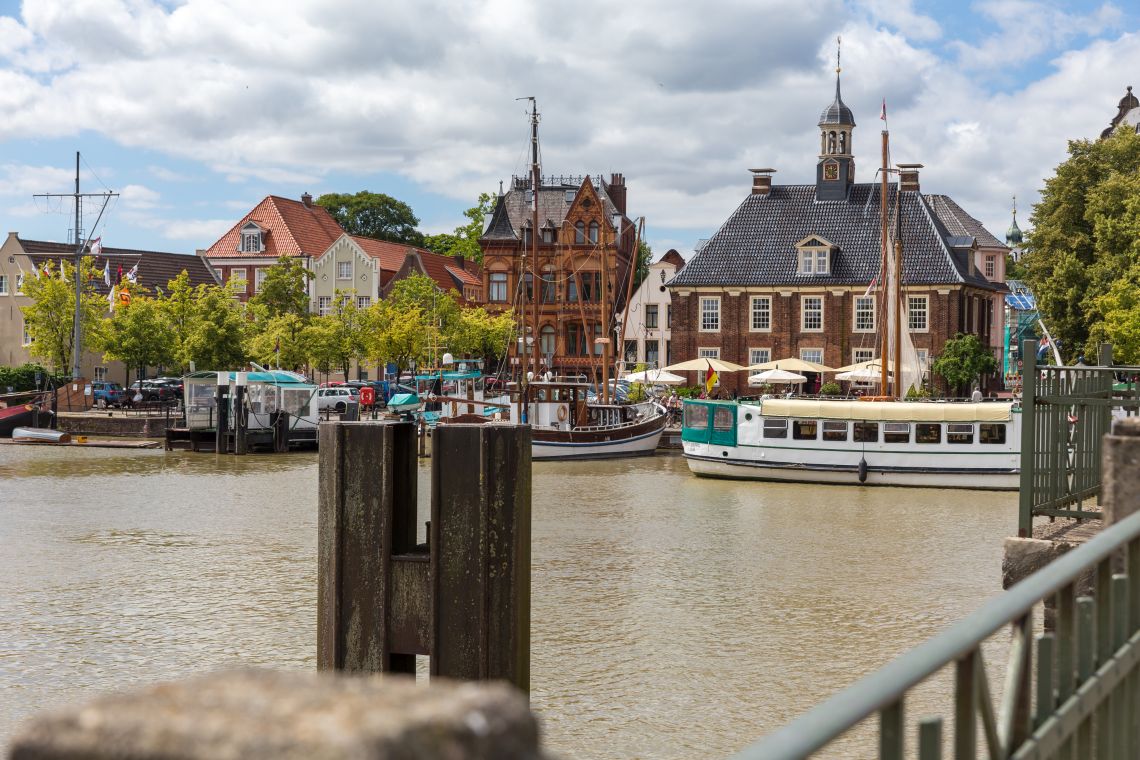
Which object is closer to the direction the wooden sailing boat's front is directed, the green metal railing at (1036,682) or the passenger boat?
the passenger boat

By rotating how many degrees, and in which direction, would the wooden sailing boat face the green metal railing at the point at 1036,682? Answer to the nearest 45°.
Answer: approximately 90° to its right

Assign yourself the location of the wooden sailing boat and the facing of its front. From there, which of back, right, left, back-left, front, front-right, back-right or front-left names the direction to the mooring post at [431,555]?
right

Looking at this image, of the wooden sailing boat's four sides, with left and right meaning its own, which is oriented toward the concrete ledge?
right

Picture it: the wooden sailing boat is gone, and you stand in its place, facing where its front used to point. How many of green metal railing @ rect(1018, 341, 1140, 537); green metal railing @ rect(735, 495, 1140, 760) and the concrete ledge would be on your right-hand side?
3

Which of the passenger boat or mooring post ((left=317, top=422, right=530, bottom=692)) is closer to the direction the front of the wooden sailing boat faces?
the passenger boat

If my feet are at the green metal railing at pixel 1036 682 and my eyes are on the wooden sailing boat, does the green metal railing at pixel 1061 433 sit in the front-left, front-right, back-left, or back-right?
front-right

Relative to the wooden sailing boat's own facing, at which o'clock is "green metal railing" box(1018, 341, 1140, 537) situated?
The green metal railing is roughly at 3 o'clock from the wooden sailing boat.

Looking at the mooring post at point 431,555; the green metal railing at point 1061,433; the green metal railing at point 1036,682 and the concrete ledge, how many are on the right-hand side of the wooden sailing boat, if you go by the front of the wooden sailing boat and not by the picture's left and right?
4

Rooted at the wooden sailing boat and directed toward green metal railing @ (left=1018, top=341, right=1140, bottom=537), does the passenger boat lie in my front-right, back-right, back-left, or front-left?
front-left

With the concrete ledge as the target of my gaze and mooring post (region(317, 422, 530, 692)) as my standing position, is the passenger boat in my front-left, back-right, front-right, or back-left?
back-left

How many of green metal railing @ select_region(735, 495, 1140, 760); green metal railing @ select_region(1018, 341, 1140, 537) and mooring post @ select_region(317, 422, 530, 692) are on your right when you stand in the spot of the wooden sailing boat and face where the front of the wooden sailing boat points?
3

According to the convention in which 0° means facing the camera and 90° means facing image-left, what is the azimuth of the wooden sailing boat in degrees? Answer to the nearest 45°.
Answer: approximately 270°
